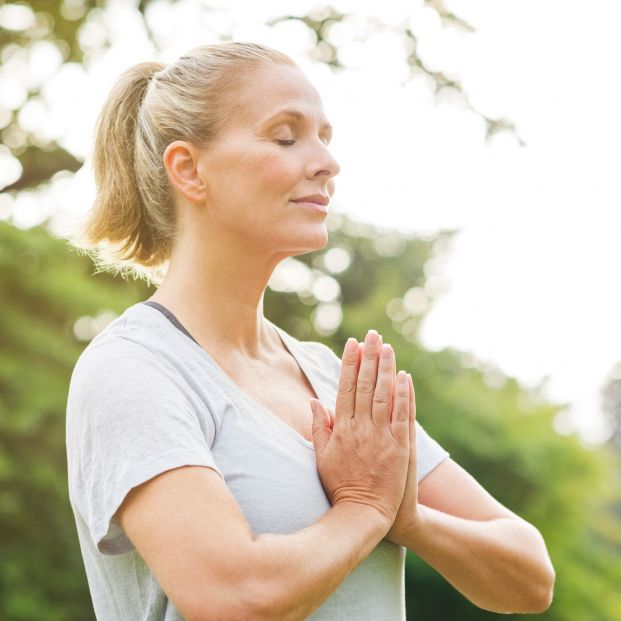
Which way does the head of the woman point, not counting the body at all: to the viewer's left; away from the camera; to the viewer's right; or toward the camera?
to the viewer's right

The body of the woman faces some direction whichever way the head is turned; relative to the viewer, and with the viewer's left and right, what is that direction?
facing the viewer and to the right of the viewer
